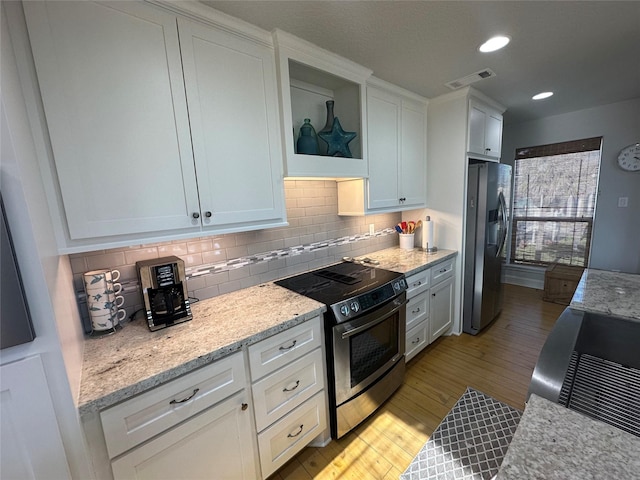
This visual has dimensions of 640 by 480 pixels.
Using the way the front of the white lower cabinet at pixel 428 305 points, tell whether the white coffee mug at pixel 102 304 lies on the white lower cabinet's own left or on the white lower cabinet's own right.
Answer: on the white lower cabinet's own right

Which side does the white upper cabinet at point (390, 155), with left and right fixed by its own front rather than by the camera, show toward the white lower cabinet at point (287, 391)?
right

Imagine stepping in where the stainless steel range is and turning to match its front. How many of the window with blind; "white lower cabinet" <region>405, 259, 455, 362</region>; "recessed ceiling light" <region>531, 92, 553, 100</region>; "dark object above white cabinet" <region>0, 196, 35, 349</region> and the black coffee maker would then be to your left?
3

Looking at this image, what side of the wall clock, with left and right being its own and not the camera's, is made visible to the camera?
front

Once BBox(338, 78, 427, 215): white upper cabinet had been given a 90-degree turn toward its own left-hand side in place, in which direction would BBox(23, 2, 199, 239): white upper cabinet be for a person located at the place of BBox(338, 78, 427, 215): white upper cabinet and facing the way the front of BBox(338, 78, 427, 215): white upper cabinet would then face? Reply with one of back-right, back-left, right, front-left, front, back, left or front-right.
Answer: back

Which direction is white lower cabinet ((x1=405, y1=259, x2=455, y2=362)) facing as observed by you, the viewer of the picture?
facing the viewer and to the right of the viewer

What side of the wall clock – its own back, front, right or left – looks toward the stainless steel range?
front

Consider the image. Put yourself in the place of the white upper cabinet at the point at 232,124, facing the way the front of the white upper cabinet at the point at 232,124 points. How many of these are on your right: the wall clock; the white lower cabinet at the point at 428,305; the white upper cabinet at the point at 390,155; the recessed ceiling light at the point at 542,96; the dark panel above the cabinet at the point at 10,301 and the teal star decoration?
1

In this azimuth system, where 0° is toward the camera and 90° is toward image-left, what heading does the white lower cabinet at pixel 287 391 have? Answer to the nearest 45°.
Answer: approximately 315°

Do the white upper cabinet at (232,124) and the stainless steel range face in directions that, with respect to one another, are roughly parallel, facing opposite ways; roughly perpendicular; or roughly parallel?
roughly parallel

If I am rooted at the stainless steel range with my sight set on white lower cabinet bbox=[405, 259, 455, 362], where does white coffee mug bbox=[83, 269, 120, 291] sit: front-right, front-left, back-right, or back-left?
back-left

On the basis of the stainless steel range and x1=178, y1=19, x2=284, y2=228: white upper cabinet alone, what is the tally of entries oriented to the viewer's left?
0

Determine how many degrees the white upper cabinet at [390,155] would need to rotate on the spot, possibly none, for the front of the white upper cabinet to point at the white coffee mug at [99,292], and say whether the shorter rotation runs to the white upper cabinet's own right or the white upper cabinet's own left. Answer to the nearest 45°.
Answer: approximately 90° to the white upper cabinet's own right

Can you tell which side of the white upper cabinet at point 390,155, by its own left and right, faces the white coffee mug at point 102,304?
right

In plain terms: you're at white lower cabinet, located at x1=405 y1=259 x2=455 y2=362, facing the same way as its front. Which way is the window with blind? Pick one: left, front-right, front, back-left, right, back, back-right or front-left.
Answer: left

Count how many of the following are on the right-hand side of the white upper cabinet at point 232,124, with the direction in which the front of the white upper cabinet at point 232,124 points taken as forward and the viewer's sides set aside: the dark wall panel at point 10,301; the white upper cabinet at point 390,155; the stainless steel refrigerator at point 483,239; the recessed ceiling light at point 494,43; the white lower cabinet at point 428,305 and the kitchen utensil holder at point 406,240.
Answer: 1
